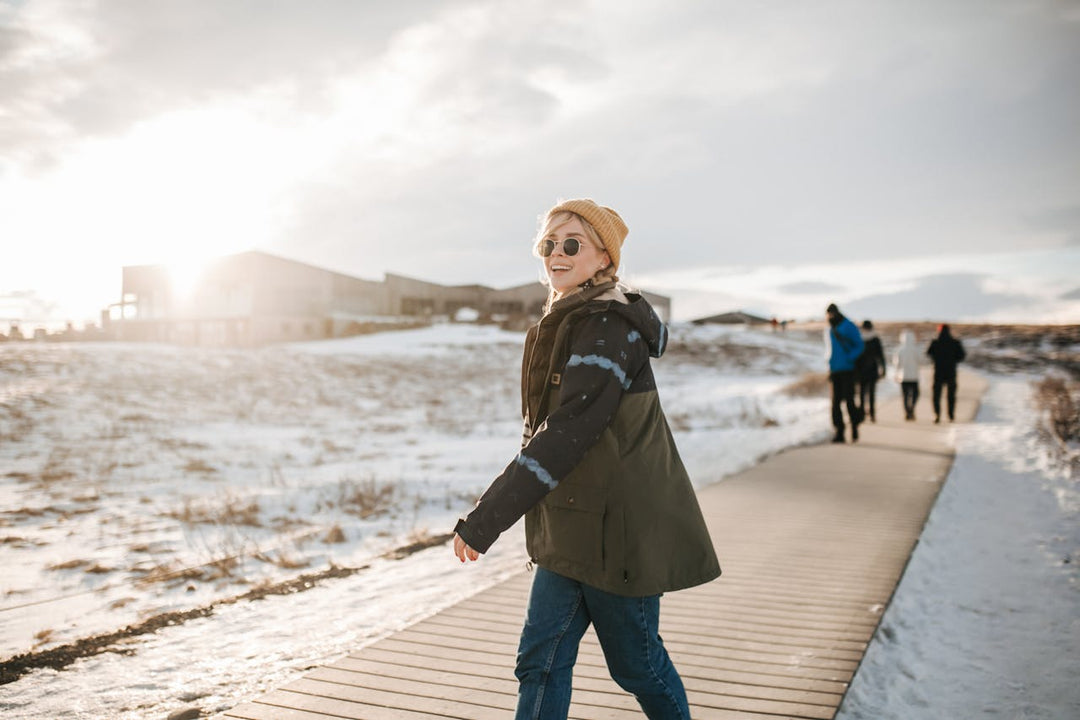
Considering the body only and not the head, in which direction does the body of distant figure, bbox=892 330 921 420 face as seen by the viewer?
away from the camera

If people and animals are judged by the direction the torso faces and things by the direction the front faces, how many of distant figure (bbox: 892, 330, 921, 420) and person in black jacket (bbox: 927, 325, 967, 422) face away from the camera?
2

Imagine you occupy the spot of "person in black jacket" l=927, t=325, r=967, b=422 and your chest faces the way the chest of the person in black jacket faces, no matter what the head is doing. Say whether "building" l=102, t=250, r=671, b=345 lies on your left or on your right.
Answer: on your left

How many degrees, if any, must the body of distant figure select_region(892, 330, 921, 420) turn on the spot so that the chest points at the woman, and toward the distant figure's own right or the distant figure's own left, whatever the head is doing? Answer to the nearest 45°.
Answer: approximately 180°

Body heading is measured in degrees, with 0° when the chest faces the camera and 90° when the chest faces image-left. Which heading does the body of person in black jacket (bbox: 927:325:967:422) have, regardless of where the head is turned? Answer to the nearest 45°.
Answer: approximately 180°
